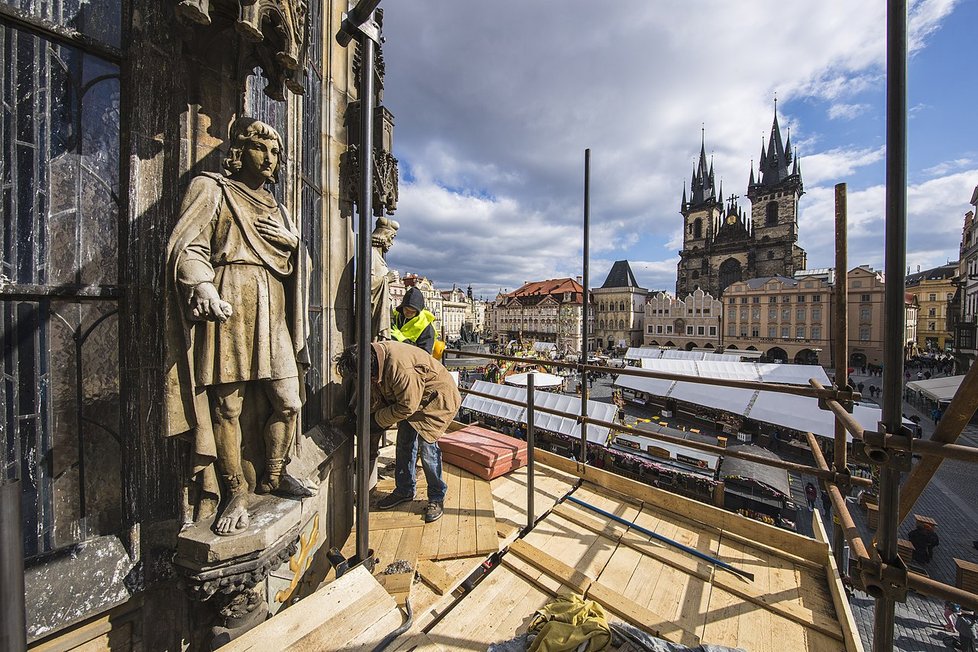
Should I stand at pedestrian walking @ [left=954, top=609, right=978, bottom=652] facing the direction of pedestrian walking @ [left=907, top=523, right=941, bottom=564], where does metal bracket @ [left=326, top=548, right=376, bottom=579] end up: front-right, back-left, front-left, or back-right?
back-left

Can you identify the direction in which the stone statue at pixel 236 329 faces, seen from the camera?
facing the viewer and to the right of the viewer

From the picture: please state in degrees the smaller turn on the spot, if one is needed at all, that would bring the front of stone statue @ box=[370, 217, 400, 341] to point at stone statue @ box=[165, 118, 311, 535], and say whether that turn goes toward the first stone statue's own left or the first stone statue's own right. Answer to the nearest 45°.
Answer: approximately 135° to the first stone statue's own right

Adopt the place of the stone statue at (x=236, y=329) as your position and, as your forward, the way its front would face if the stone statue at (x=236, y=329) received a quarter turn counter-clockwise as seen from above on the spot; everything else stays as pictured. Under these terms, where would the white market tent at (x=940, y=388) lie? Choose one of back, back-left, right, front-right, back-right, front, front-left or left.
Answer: front-right

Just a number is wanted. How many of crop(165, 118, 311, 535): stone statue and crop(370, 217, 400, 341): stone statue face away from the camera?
0

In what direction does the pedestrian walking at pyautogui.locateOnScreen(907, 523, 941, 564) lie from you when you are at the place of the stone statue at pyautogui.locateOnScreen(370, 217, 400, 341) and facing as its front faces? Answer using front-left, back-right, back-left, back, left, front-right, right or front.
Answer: front

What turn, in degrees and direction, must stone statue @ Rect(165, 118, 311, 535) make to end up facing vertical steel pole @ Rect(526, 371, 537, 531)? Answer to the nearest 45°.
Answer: approximately 45° to its left

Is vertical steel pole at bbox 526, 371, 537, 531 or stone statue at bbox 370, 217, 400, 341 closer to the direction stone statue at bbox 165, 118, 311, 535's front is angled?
the vertical steel pole

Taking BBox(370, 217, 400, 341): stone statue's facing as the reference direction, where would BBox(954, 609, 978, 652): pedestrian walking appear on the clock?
The pedestrian walking is roughly at 12 o'clock from the stone statue.

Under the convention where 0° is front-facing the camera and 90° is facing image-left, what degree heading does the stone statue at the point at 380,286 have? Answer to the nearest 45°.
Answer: approximately 270°
